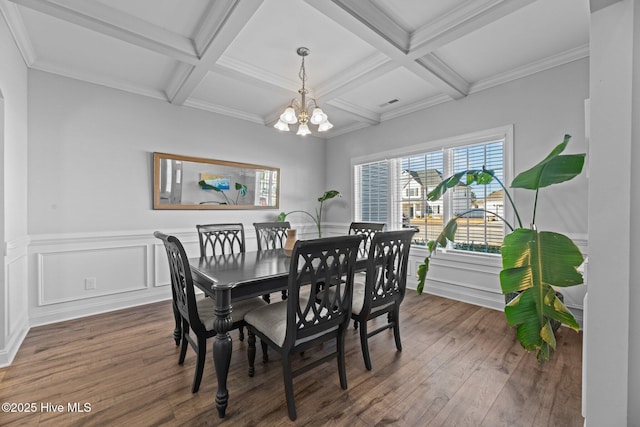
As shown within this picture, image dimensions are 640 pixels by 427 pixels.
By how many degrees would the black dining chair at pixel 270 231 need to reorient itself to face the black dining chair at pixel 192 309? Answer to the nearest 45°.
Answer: approximately 45° to its right

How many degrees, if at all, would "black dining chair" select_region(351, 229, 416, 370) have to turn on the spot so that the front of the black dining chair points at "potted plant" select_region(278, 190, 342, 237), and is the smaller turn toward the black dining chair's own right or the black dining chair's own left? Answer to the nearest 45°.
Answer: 0° — it already faces it

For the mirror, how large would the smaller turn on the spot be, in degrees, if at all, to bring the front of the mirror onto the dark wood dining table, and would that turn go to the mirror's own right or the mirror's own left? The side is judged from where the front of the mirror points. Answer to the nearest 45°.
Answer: approximately 45° to the mirror's own right

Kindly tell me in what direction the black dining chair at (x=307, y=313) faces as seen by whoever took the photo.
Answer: facing away from the viewer and to the left of the viewer

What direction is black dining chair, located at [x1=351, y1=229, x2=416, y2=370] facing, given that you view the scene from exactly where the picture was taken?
facing away from the viewer and to the left of the viewer

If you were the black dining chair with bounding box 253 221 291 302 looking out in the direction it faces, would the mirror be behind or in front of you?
behind

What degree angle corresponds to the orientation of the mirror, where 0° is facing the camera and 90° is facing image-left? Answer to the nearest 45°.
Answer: approximately 315°

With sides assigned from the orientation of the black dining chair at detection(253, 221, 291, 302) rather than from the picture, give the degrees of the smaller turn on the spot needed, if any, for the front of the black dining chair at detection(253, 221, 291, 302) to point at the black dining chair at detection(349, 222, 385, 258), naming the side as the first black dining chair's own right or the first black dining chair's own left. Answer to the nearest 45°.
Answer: approximately 45° to the first black dining chair's own left
